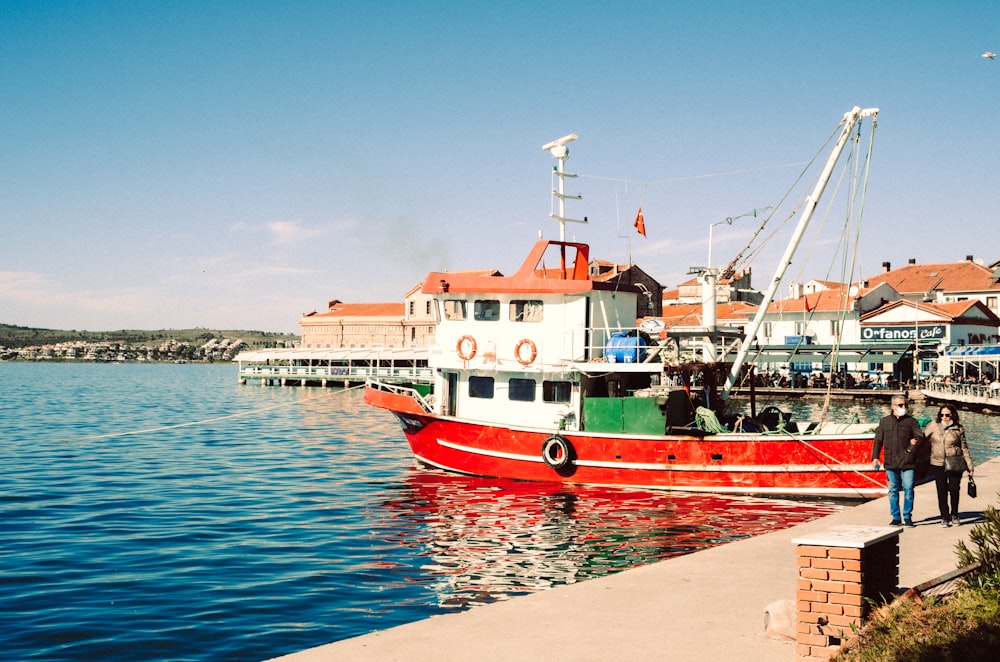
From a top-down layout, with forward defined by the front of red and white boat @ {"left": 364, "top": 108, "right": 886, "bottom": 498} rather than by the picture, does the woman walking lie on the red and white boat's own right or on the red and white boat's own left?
on the red and white boat's own left

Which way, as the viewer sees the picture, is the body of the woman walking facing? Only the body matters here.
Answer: toward the camera

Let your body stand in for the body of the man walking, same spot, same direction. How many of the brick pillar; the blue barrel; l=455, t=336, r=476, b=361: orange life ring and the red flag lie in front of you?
1

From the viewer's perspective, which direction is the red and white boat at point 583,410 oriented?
to the viewer's left

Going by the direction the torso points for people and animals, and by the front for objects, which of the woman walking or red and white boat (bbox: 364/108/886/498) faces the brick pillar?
the woman walking

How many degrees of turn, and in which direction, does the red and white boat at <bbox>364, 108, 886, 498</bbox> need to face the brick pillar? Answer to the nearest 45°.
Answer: approximately 90° to its left

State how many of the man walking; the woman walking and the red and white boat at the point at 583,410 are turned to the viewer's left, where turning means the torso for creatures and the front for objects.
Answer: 1

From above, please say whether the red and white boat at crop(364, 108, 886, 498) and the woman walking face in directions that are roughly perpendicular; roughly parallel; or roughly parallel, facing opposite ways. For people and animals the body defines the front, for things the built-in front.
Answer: roughly perpendicular

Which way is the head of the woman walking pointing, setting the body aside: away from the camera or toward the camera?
toward the camera

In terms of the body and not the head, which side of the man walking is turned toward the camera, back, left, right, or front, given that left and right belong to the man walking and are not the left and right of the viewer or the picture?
front

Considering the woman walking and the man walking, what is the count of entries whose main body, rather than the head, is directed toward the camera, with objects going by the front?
2

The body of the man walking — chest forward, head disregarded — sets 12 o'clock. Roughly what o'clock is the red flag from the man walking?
The red flag is roughly at 5 o'clock from the man walking.

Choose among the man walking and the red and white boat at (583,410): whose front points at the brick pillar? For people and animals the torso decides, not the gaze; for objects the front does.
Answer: the man walking
